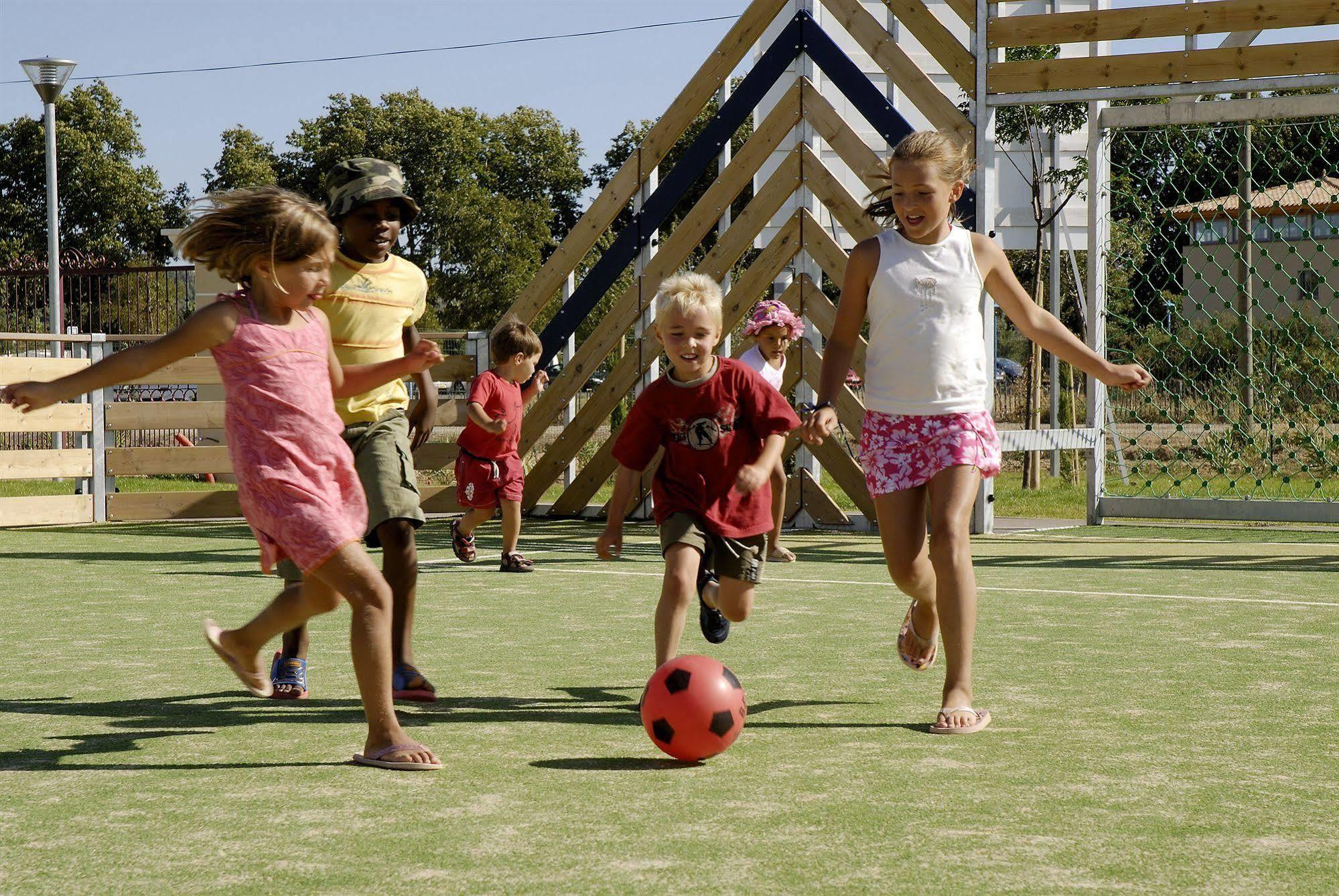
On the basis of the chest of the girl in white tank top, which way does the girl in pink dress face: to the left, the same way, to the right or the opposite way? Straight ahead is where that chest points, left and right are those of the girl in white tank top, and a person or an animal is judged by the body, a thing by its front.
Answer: to the left

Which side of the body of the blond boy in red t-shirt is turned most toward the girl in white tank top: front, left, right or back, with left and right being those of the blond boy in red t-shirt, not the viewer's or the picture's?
left

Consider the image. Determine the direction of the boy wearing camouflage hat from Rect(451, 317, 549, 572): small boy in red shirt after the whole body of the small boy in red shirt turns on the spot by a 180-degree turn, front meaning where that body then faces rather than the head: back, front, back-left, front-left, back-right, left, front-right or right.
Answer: back-left

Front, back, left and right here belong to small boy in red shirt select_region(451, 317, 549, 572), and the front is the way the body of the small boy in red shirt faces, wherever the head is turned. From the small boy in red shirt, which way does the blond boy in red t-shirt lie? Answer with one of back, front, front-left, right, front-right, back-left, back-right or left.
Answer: front-right

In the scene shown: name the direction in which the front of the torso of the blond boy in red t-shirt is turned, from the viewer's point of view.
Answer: toward the camera

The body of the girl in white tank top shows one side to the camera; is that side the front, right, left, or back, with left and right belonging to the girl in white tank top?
front

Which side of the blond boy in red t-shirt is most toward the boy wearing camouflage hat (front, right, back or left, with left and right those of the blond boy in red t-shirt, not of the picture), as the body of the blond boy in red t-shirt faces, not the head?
right

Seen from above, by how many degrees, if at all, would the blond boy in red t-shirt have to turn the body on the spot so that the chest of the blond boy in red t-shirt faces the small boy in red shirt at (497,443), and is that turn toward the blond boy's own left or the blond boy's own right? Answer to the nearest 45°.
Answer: approximately 180°

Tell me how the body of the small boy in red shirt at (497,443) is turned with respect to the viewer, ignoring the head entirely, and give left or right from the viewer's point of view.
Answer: facing the viewer and to the right of the viewer

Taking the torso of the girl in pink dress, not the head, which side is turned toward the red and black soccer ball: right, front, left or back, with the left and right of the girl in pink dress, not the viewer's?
front

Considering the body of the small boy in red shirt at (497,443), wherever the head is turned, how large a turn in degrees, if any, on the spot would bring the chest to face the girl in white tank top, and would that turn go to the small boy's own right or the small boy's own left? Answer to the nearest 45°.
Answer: approximately 45° to the small boy's own right

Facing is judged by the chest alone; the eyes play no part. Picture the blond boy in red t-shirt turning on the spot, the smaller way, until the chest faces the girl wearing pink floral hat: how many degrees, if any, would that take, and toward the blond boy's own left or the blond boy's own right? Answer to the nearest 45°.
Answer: approximately 180°

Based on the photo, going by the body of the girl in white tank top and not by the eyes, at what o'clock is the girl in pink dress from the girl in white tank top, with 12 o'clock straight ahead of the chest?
The girl in pink dress is roughly at 2 o'clock from the girl in white tank top.

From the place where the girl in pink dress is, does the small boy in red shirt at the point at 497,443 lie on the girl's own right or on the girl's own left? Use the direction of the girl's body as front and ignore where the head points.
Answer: on the girl's own left

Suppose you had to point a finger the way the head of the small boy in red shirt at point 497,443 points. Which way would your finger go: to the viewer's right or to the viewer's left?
to the viewer's right

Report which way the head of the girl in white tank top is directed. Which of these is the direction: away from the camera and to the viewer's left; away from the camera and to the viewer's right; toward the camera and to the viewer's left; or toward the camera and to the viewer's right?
toward the camera and to the viewer's left

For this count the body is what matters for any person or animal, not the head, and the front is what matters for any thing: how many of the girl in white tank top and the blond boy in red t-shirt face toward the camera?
2
